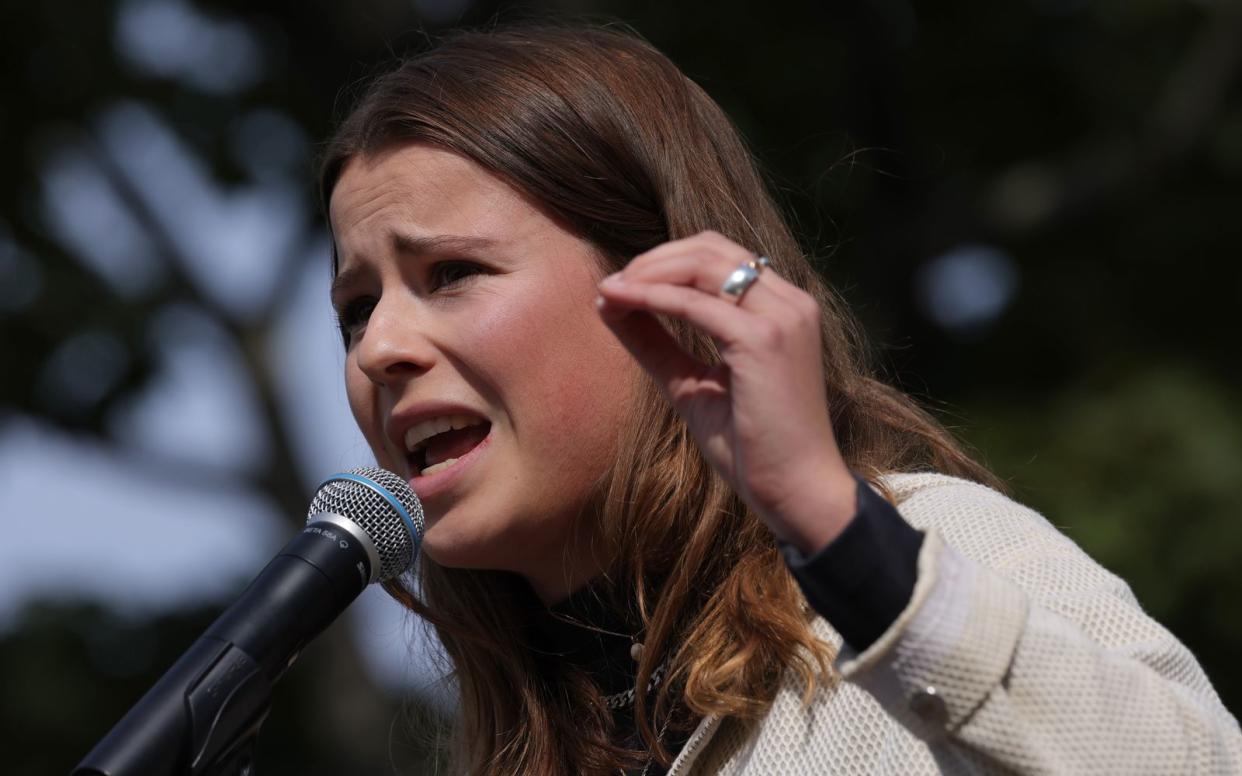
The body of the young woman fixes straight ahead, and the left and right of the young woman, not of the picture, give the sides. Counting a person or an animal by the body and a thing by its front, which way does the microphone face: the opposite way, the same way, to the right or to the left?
the opposite way

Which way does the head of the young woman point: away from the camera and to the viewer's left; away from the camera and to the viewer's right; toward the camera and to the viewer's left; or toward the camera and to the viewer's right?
toward the camera and to the viewer's left

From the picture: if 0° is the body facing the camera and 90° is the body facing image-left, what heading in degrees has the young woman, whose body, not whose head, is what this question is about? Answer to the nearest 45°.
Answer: approximately 45°

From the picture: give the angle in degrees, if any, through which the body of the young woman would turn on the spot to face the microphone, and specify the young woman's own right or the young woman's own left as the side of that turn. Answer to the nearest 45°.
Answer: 0° — they already face it

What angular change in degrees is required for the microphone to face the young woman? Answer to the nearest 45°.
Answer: approximately 45° to its left

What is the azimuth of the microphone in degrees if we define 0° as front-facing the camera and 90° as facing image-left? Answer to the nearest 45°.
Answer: approximately 270°

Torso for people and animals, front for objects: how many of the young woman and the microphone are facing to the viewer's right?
1
